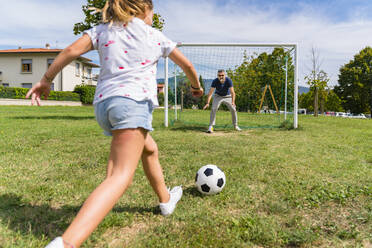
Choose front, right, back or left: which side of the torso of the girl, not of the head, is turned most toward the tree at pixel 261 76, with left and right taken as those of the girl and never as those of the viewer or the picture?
front

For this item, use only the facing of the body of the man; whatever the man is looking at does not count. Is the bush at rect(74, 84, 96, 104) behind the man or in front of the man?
behind

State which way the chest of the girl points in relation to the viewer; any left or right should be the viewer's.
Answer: facing away from the viewer and to the right of the viewer

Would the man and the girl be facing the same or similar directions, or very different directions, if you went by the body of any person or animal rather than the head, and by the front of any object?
very different directions

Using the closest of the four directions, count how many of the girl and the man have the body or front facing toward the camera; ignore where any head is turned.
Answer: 1

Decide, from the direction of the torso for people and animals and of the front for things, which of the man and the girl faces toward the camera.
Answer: the man

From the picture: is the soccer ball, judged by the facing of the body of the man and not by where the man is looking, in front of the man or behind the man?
in front

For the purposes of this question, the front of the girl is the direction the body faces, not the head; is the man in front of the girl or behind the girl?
in front

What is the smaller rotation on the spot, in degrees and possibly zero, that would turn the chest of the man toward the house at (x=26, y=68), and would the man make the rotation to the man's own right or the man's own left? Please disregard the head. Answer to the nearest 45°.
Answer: approximately 135° to the man's own right

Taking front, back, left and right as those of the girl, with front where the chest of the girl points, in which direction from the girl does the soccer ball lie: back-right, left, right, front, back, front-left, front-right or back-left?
front

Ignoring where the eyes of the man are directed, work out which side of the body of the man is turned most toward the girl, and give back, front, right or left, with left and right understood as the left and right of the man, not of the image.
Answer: front

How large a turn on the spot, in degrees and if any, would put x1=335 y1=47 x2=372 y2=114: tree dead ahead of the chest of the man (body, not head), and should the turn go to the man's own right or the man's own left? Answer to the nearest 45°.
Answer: approximately 135° to the man's own left

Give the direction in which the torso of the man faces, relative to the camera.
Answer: toward the camera

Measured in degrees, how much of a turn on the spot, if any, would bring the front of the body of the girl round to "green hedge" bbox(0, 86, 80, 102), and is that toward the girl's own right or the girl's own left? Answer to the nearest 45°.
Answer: approximately 45° to the girl's own left
